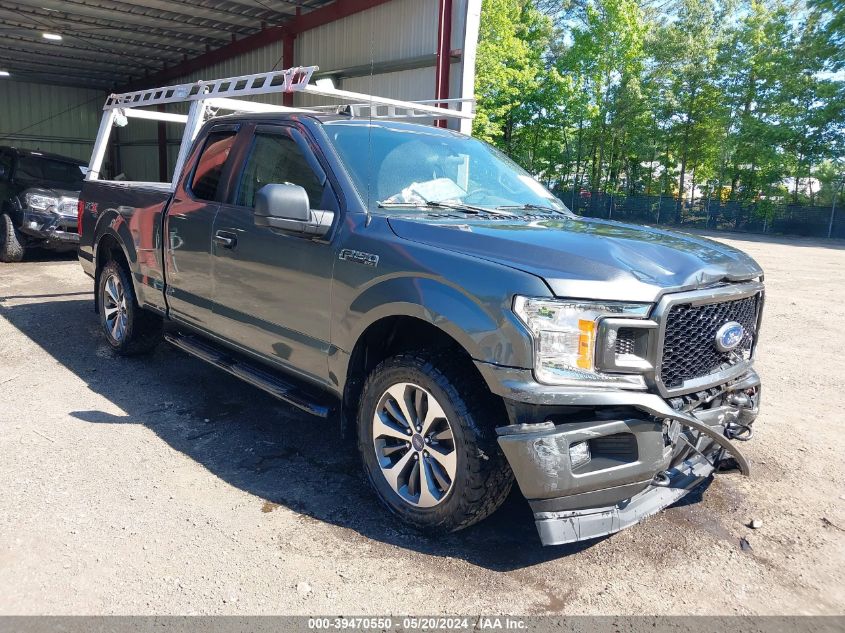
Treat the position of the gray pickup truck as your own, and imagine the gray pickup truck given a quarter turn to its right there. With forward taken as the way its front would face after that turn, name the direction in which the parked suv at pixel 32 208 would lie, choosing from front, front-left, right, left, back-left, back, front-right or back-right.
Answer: right

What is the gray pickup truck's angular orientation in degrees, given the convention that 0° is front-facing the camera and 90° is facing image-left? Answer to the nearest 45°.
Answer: approximately 315°

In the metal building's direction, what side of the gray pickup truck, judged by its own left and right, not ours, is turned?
back

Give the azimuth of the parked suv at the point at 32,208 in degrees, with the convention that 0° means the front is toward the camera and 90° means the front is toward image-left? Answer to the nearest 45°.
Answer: approximately 315°

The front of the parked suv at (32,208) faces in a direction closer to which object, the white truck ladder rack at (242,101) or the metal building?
the white truck ladder rack
